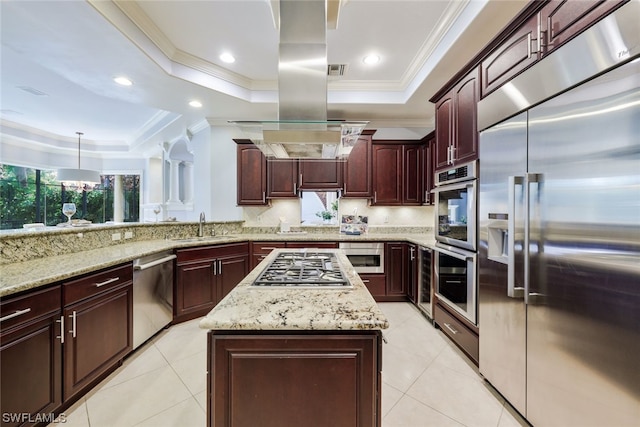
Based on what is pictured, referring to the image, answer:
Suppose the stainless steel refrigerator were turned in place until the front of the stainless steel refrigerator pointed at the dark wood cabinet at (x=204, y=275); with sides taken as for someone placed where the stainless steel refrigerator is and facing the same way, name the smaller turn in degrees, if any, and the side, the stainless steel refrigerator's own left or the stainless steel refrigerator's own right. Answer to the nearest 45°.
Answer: approximately 45° to the stainless steel refrigerator's own right

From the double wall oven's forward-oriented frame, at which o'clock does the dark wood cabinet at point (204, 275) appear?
The dark wood cabinet is roughly at 1 o'clock from the double wall oven.

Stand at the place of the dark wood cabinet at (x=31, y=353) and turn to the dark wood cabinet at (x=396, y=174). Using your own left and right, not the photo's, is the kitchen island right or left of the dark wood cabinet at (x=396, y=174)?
right

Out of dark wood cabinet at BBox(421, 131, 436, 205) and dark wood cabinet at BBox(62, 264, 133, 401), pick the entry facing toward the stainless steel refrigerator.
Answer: dark wood cabinet at BBox(62, 264, 133, 401)

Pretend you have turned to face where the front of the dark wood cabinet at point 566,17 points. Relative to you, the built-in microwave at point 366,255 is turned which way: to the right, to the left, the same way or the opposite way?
to the left

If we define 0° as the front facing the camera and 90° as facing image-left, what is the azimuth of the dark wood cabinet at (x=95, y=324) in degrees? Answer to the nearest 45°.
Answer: approximately 315°

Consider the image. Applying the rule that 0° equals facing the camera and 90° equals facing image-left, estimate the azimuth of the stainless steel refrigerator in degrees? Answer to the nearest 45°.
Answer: approximately 45°

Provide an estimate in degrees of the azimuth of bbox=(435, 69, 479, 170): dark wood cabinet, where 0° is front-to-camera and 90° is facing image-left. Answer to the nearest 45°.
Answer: approximately 45°

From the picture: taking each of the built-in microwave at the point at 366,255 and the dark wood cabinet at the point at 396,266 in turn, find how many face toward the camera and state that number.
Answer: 2
